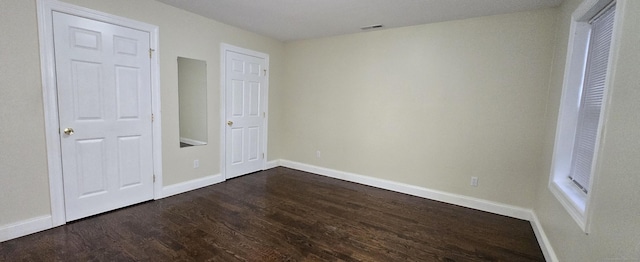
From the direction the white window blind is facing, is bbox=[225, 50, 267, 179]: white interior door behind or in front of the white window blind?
in front

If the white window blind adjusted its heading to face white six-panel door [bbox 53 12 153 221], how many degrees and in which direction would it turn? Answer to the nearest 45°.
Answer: approximately 45° to its left

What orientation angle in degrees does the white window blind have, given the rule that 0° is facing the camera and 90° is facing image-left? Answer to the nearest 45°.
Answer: approximately 90°

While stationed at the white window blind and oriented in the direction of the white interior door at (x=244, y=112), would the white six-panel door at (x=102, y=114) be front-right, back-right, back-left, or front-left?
front-left
